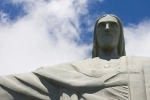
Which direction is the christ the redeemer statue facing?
toward the camera
